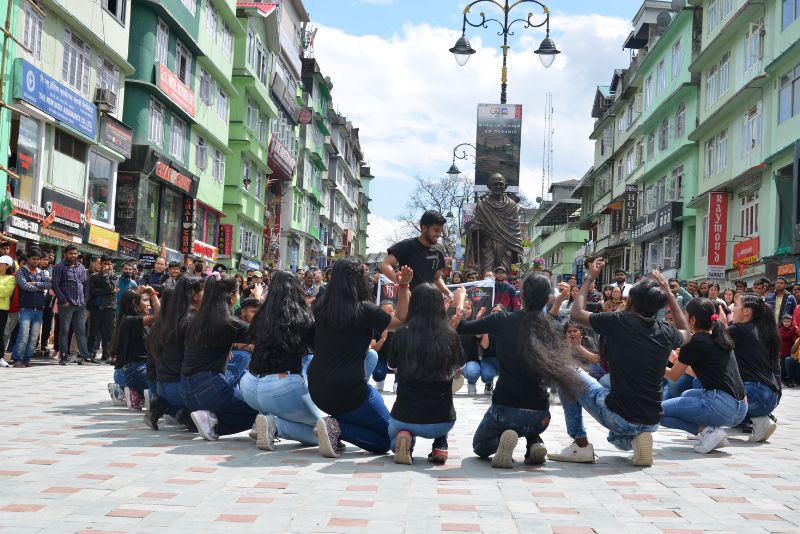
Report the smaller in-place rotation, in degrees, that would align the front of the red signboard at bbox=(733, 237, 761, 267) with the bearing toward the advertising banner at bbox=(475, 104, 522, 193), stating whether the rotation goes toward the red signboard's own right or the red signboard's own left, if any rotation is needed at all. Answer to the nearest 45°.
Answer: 0° — it already faces it

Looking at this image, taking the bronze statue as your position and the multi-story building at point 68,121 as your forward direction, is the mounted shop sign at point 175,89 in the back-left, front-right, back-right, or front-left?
front-right

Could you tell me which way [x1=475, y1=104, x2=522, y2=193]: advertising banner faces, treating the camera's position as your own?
facing the viewer

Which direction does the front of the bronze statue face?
toward the camera

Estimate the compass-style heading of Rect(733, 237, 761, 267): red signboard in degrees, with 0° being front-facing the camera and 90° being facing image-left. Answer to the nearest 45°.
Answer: approximately 45°

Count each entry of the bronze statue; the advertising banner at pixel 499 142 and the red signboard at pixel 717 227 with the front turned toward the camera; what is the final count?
3

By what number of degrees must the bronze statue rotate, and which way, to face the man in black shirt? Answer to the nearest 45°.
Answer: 0° — it already faces them

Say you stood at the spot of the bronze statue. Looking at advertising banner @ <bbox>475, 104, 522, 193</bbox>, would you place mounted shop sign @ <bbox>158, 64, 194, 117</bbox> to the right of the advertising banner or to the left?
left
